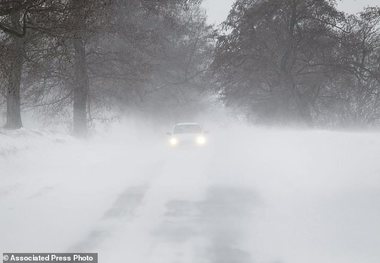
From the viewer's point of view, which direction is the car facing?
toward the camera
